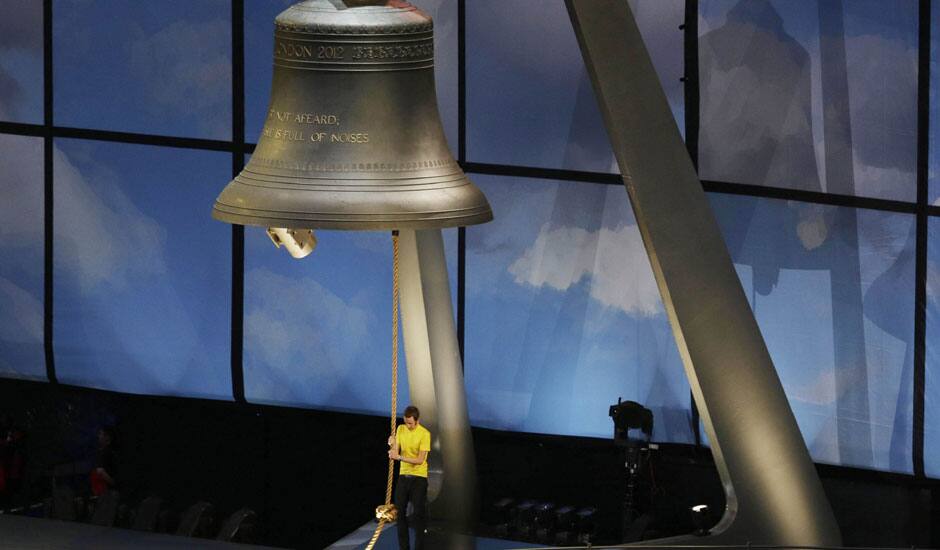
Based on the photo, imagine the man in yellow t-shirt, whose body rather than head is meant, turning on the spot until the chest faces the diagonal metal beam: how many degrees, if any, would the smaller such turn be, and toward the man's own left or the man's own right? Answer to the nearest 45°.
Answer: approximately 90° to the man's own left

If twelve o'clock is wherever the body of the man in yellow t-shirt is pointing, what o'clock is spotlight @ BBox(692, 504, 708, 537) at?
The spotlight is roughly at 8 o'clock from the man in yellow t-shirt.

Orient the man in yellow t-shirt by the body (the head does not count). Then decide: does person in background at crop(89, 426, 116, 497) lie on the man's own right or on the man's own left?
on the man's own right

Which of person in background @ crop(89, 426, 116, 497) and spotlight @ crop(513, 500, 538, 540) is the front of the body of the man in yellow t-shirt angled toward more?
the person in background

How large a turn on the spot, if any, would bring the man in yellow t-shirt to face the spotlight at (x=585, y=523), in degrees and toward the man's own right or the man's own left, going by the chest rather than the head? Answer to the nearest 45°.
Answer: approximately 180°

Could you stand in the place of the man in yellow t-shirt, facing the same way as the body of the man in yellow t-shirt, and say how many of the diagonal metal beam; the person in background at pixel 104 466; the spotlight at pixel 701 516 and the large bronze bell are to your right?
2

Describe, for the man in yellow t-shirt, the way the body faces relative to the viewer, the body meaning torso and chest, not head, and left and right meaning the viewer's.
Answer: facing the viewer and to the left of the viewer
